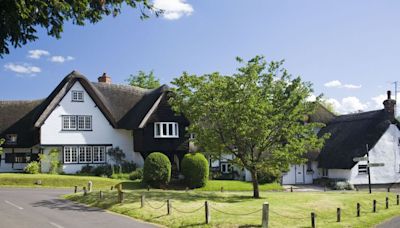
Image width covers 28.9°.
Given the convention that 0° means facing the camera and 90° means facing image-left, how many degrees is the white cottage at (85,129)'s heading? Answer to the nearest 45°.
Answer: approximately 0°

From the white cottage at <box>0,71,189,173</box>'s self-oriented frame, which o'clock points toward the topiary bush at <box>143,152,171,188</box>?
The topiary bush is roughly at 11 o'clock from the white cottage.

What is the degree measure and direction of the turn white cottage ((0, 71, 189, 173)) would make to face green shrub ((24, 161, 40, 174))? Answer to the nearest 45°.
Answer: approximately 45° to its right

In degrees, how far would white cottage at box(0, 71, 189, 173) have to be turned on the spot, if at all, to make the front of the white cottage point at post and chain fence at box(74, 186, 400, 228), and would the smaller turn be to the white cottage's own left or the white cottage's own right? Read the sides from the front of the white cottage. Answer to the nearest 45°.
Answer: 0° — it already faces it

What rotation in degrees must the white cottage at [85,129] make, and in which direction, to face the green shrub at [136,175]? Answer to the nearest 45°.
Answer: approximately 45° to its left

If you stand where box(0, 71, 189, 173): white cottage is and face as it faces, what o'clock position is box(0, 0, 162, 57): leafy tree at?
The leafy tree is roughly at 12 o'clock from the white cottage.
